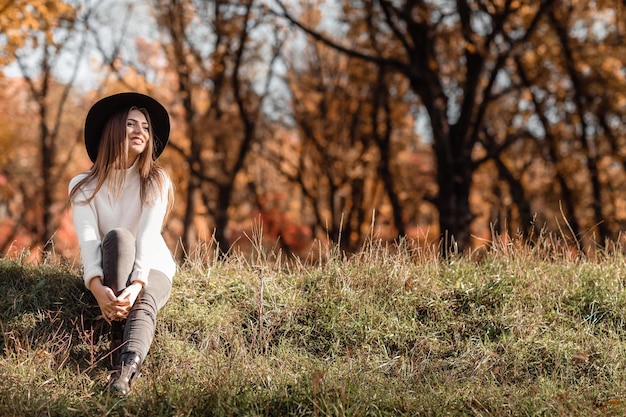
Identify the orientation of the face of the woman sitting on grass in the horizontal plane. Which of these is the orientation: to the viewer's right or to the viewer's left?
to the viewer's right

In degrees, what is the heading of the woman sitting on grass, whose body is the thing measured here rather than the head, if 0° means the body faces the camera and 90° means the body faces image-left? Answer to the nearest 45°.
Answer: approximately 0°

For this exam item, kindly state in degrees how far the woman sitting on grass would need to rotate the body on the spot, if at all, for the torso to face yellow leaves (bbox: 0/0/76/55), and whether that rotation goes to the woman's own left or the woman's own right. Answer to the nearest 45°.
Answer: approximately 180°

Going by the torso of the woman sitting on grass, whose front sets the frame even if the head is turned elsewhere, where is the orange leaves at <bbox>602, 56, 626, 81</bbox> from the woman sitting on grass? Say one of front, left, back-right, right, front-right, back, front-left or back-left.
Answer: back-left
